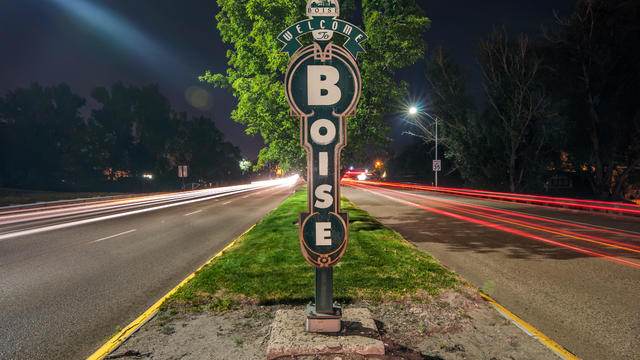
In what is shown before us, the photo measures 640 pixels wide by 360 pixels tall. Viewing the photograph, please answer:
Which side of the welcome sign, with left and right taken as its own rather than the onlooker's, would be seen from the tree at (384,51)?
back

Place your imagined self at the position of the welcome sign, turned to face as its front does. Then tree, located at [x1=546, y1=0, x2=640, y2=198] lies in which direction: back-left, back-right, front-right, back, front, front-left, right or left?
back-left

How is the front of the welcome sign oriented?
toward the camera

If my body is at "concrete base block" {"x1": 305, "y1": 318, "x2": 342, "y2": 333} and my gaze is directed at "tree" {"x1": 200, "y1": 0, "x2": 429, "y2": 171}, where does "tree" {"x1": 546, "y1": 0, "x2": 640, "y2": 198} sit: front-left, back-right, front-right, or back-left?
front-right

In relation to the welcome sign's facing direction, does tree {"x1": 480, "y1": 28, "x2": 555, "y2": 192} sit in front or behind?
behind

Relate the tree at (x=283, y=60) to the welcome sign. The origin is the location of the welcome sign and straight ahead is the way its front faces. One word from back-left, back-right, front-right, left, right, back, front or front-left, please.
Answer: back

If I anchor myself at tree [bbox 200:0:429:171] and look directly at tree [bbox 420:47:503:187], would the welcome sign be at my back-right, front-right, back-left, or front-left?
back-right

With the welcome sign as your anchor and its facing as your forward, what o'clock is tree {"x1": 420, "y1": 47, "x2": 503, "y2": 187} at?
The tree is roughly at 7 o'clock from the welcome sign.
